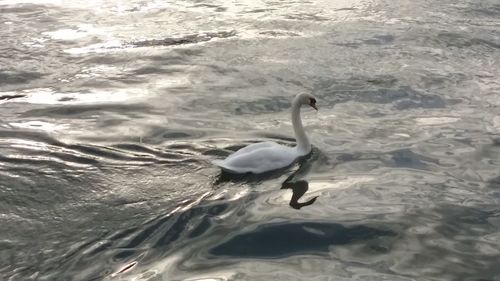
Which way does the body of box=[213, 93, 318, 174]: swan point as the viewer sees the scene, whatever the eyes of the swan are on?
to the viewer's right
